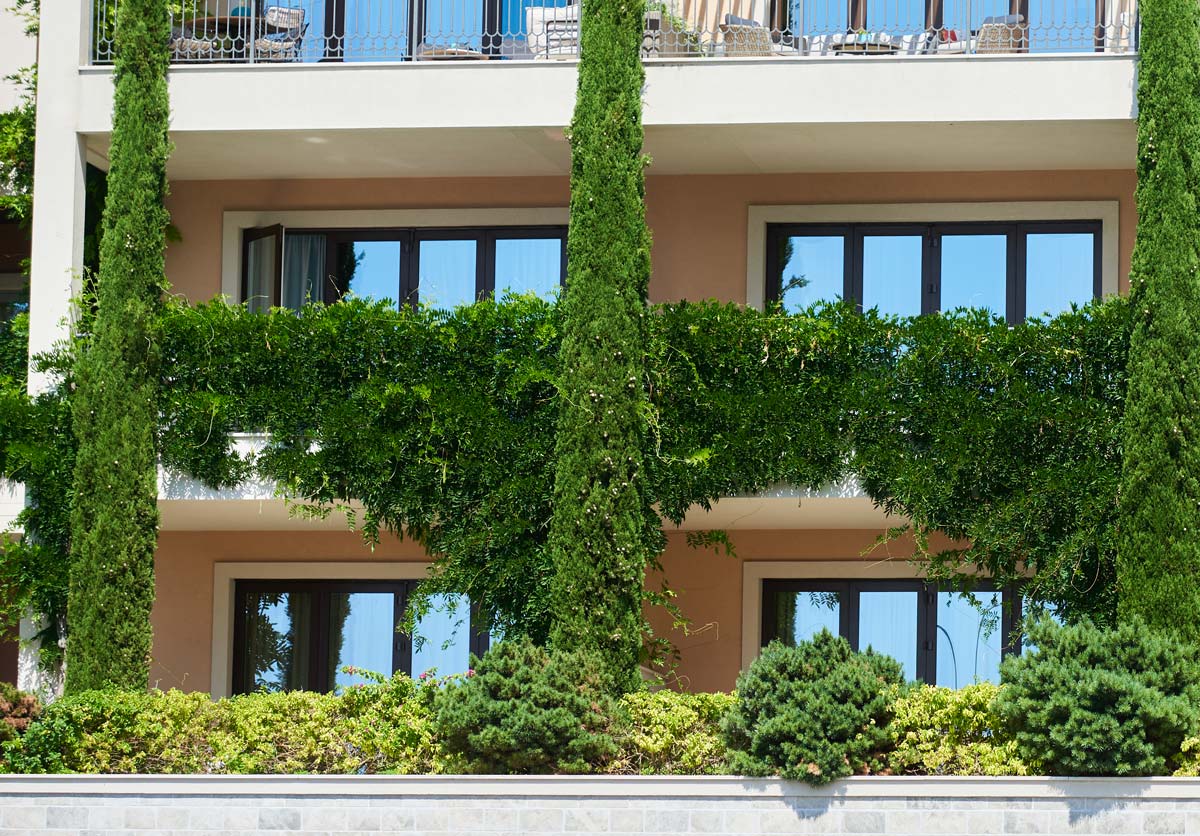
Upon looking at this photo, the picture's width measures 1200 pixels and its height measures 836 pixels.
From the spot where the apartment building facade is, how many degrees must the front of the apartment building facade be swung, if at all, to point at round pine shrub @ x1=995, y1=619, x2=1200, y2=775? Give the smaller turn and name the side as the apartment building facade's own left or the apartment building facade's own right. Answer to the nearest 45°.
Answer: approximately 45° to the apartment building facade's own left

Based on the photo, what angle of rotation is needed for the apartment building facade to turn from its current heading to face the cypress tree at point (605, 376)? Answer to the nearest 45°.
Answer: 0° — it already faces it
